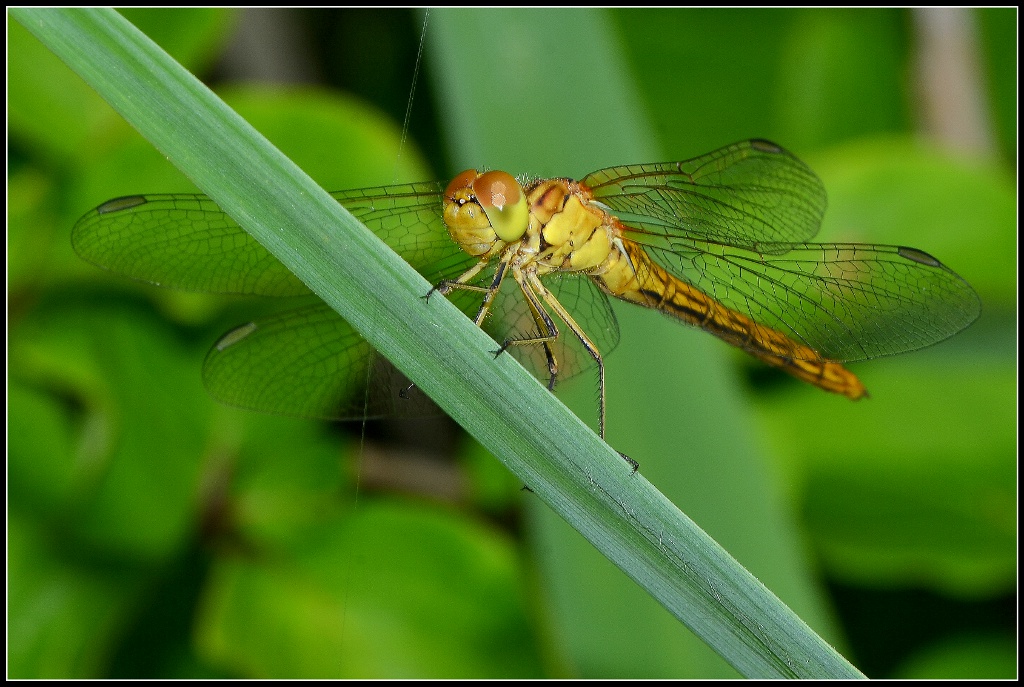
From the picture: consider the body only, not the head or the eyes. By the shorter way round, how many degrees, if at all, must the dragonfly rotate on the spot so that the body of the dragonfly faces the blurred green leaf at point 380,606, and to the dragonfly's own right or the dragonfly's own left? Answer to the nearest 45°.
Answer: approximately 90° to the dragonfly's own right

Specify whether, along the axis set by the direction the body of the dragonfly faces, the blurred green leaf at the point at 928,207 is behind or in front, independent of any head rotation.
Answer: behind

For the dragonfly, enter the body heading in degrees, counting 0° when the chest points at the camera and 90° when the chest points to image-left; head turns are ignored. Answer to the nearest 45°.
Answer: approximately 45°

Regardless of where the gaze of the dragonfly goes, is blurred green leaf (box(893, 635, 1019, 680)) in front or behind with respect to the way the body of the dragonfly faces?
behind
